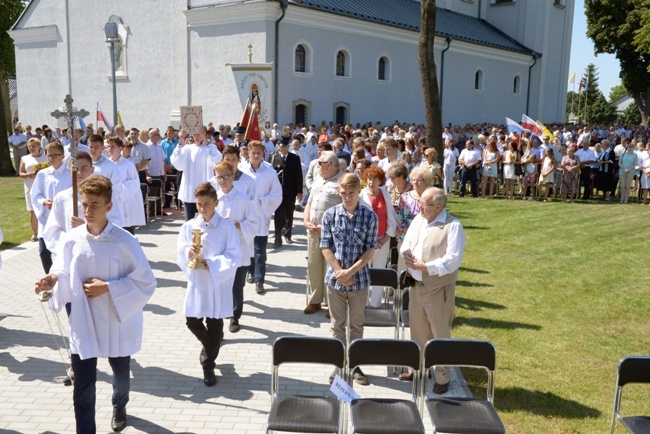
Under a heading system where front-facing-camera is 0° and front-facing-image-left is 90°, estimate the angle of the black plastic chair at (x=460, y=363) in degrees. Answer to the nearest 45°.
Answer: approximately 0°

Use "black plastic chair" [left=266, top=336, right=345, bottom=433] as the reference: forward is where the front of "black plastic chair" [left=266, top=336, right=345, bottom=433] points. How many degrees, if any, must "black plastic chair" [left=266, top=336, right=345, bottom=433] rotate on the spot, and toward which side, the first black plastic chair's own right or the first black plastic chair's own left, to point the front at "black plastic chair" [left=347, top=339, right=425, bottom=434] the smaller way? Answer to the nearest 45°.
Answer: approximately 90° to the first black plastic chair's own left

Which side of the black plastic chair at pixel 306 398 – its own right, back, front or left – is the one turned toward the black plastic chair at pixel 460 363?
left

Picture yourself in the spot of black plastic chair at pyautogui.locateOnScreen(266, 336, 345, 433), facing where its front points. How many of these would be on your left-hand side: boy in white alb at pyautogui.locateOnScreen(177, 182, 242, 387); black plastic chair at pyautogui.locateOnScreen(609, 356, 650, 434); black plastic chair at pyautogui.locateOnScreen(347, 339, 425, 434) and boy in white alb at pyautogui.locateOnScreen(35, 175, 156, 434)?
2

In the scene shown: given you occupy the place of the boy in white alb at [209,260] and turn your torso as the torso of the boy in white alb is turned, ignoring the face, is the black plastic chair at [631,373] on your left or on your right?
on your left

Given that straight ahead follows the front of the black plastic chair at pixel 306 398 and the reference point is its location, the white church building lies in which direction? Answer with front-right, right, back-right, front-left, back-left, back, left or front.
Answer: back

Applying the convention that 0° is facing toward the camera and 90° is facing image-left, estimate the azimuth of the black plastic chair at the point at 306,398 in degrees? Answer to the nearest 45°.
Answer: approximately 0°

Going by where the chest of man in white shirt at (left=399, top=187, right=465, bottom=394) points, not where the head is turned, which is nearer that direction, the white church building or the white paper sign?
the white paper sign
